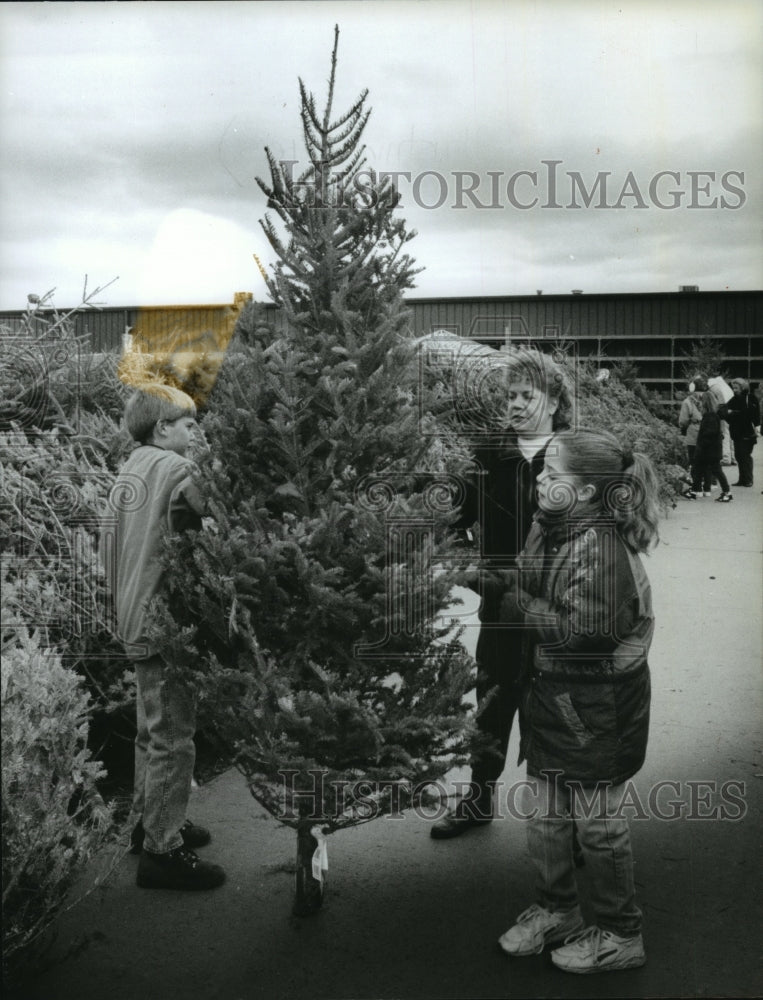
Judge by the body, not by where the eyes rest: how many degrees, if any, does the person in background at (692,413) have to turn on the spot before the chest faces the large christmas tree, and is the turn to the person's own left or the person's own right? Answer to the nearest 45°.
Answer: approximately 90° to the person's own right

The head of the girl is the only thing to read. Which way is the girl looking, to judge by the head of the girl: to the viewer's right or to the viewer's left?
to the viewer's left

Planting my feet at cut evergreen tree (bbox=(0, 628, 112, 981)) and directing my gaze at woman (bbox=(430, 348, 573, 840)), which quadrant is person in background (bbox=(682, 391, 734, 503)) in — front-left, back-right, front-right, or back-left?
front-left

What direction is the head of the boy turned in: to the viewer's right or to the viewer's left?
to the viewer's right

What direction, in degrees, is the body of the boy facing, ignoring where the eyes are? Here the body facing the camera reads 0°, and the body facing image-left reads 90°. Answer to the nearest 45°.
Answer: approximately 270°

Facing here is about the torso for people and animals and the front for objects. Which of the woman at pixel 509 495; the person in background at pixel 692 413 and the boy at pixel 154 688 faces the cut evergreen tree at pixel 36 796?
the woman

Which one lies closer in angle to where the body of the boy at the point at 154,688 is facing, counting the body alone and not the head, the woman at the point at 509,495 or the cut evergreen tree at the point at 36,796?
the woman

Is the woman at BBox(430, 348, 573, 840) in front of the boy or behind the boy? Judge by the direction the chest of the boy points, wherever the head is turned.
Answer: in front

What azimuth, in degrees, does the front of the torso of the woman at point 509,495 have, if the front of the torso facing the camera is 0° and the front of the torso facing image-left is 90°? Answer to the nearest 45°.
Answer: approximately 45°
